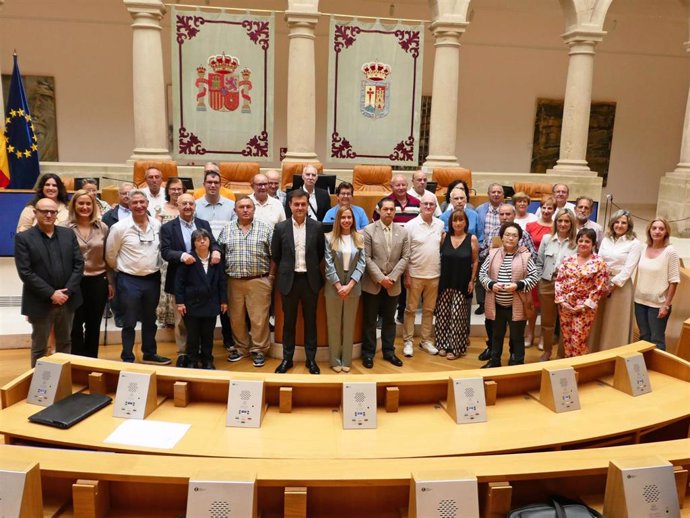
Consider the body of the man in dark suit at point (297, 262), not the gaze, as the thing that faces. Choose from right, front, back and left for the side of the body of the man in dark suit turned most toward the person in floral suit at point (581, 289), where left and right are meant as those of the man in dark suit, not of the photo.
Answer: left

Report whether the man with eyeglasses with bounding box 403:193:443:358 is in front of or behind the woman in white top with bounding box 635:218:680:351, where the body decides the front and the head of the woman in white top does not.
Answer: in front

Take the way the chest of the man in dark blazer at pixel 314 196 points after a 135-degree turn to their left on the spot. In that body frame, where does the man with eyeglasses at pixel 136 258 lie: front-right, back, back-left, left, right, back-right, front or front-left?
back

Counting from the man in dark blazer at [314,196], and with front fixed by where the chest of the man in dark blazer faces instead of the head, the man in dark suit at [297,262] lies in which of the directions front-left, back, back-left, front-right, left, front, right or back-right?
front

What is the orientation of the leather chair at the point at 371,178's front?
toward the camera

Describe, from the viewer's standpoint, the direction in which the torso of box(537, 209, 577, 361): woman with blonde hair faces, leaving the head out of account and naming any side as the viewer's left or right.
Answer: facing the viewer

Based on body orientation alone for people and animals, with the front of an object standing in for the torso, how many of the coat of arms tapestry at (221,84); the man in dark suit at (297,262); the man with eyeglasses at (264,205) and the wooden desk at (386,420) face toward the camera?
4

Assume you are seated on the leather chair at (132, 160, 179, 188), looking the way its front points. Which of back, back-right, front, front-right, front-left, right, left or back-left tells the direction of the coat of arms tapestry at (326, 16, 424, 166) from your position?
left

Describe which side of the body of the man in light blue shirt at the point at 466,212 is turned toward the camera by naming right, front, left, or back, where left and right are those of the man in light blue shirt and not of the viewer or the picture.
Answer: front

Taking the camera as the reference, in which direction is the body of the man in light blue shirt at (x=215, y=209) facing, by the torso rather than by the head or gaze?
toward the camera

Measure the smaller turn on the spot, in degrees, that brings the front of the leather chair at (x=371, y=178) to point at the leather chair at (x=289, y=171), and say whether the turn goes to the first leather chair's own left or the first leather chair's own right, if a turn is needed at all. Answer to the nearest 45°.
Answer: approximately 90° to the first leather chair's own right

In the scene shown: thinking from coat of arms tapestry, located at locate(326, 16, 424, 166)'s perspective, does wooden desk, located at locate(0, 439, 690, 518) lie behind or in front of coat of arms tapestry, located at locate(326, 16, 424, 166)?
in front

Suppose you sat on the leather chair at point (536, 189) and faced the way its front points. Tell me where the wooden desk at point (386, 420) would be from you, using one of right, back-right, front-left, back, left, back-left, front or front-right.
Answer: front

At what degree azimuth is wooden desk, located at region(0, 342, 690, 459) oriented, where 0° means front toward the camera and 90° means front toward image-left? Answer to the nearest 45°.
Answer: approximately 0°
